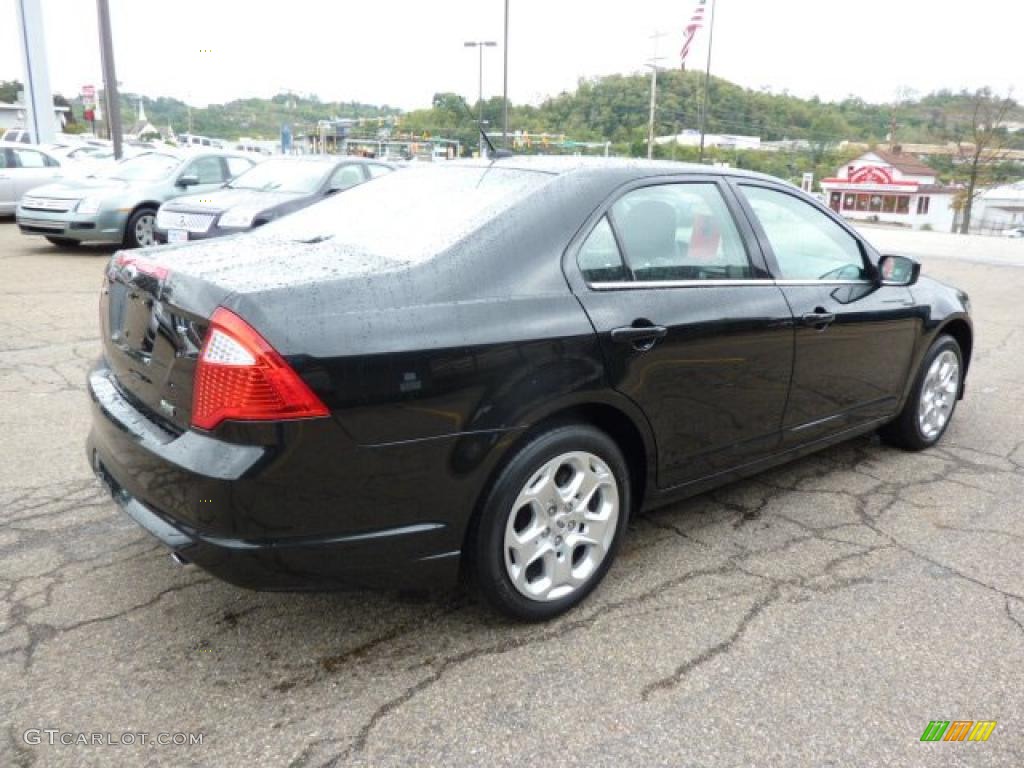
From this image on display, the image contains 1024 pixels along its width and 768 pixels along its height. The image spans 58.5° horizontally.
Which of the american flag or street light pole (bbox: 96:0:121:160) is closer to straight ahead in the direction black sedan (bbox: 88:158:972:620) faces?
the american flag

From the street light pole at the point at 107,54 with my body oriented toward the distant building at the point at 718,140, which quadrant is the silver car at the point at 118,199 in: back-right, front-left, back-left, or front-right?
back-right

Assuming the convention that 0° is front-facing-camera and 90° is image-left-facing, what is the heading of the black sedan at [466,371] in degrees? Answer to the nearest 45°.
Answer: approximately 225°

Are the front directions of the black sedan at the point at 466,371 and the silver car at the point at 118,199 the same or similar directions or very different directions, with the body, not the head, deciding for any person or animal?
very different directions

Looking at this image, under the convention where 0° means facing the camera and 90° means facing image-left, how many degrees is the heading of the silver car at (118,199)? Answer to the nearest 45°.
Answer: approximately 45°

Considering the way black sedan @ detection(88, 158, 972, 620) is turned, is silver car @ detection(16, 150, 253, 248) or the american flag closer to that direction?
the american flag

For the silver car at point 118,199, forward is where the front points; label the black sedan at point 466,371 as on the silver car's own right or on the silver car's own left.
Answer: on the silver car's own left

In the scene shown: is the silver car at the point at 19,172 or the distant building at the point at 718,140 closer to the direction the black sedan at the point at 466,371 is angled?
the distant building

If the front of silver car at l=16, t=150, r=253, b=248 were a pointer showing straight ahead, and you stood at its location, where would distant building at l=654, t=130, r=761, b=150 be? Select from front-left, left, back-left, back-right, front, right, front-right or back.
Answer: back

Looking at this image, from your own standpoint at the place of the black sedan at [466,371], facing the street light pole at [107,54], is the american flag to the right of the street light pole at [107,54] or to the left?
right

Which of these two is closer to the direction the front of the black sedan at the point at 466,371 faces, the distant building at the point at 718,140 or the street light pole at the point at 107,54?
the distant building

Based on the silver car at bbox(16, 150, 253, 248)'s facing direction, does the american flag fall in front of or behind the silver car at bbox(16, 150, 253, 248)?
behind
